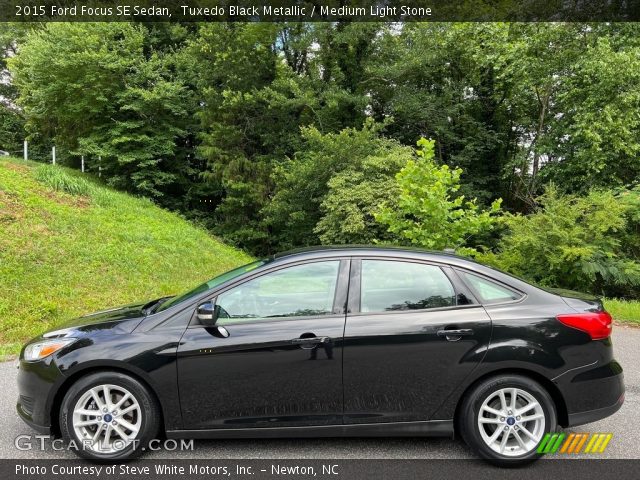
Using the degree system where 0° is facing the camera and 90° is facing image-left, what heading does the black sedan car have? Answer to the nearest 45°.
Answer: approximately 90°

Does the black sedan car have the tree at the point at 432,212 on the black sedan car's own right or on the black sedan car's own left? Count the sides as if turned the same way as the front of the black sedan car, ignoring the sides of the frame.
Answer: on the black sedan car's own right

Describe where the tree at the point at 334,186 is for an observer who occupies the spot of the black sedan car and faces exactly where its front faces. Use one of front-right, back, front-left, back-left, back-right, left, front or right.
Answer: right

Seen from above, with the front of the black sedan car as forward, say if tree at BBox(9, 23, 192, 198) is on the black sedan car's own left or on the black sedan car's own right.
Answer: on the black sedan car's own right
